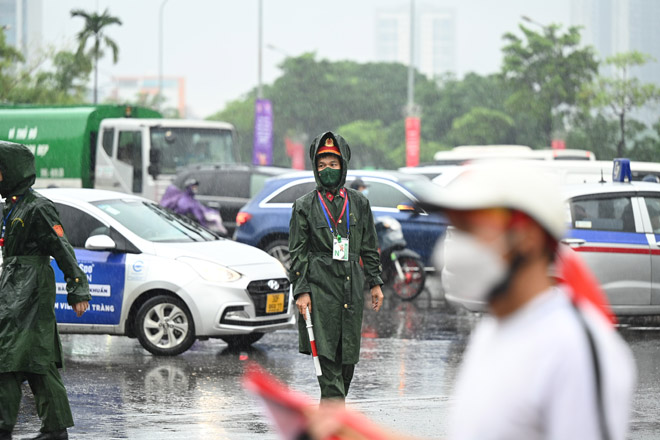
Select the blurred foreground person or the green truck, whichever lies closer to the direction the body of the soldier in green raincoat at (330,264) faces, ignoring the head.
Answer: the blurred foreground person

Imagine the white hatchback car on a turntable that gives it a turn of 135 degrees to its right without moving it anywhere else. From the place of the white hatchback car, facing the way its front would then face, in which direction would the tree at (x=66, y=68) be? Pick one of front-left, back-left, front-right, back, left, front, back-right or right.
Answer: right

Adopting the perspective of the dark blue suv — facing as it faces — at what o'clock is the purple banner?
The purple banner is roughly at 9 o'clock from the dark blue suv.

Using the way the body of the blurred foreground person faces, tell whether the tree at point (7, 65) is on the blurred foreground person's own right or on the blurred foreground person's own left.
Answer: on the blurred foreground person's own right

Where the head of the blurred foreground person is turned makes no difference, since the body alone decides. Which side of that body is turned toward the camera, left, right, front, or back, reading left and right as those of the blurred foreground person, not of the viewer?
left

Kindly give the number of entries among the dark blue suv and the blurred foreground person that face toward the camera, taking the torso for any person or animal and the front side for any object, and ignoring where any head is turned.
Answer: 0

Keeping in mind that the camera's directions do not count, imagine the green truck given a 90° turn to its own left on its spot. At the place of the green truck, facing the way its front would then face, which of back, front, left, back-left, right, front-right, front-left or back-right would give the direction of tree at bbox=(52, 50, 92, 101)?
front-left

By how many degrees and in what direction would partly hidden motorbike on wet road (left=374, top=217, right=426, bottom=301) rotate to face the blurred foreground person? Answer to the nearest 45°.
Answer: approximately 45° to its right

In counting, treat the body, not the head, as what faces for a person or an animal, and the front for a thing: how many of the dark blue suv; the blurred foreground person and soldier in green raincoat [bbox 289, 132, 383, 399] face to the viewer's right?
1

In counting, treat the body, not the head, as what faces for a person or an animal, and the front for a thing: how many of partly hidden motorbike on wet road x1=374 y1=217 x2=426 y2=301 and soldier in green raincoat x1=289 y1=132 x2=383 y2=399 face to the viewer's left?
0

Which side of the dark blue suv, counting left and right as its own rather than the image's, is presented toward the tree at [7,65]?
left

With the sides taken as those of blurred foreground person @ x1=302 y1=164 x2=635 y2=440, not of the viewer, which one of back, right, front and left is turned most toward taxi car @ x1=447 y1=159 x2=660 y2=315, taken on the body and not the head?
right
